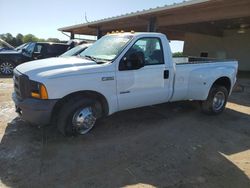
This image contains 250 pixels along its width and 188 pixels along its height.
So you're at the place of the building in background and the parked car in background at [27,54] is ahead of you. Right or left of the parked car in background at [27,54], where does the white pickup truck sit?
left

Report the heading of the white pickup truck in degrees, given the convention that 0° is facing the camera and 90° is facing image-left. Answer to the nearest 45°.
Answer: approximately 45°

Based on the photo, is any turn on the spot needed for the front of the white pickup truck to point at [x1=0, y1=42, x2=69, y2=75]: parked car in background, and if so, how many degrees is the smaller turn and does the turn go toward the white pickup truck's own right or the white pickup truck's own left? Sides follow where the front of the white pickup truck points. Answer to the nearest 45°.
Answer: approximately 90° to the white pickup truck's own right

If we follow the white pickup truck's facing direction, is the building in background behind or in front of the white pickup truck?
behind

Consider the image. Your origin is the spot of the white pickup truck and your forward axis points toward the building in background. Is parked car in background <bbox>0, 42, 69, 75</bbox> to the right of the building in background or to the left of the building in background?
left
